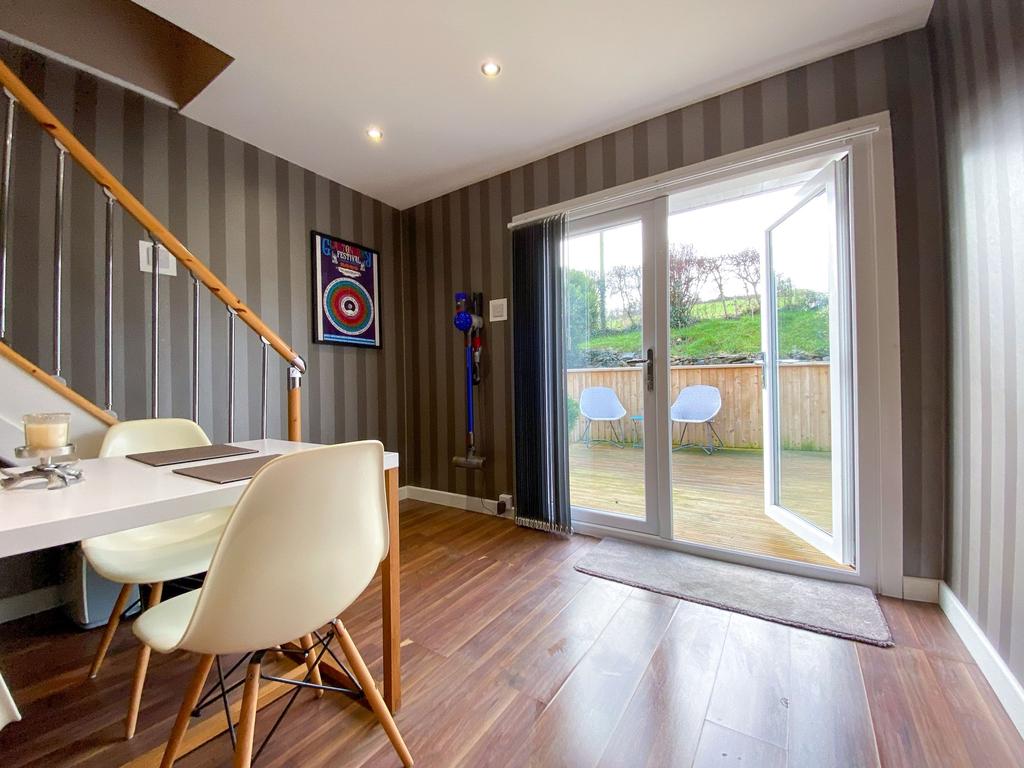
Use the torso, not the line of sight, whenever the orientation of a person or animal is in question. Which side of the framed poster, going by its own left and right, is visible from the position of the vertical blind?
front

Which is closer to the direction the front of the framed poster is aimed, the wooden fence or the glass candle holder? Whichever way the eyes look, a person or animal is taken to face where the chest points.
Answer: the wooden fence

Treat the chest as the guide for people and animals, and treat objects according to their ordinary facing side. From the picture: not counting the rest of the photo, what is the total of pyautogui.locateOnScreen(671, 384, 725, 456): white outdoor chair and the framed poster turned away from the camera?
0

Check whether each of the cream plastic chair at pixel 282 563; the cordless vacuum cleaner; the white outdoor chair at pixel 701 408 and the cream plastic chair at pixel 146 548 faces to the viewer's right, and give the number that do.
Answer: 0

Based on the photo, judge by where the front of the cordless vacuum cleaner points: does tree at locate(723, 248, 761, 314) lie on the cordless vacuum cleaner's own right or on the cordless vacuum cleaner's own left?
on the cordless vacuum cleaner's own left

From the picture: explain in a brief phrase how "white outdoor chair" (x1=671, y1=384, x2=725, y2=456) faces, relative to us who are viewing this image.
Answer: facing the viewer and to the left of the viewer

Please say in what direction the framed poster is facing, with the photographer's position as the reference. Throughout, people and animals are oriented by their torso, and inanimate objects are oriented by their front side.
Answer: facing the viewer and to the right of the viewer

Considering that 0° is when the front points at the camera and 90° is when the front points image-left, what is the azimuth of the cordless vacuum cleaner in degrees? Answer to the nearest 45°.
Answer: approximately 45°

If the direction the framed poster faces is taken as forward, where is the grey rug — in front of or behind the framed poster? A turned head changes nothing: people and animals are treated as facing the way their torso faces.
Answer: in front

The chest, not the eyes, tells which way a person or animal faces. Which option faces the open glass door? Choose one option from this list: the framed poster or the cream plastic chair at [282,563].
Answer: the framed poster
